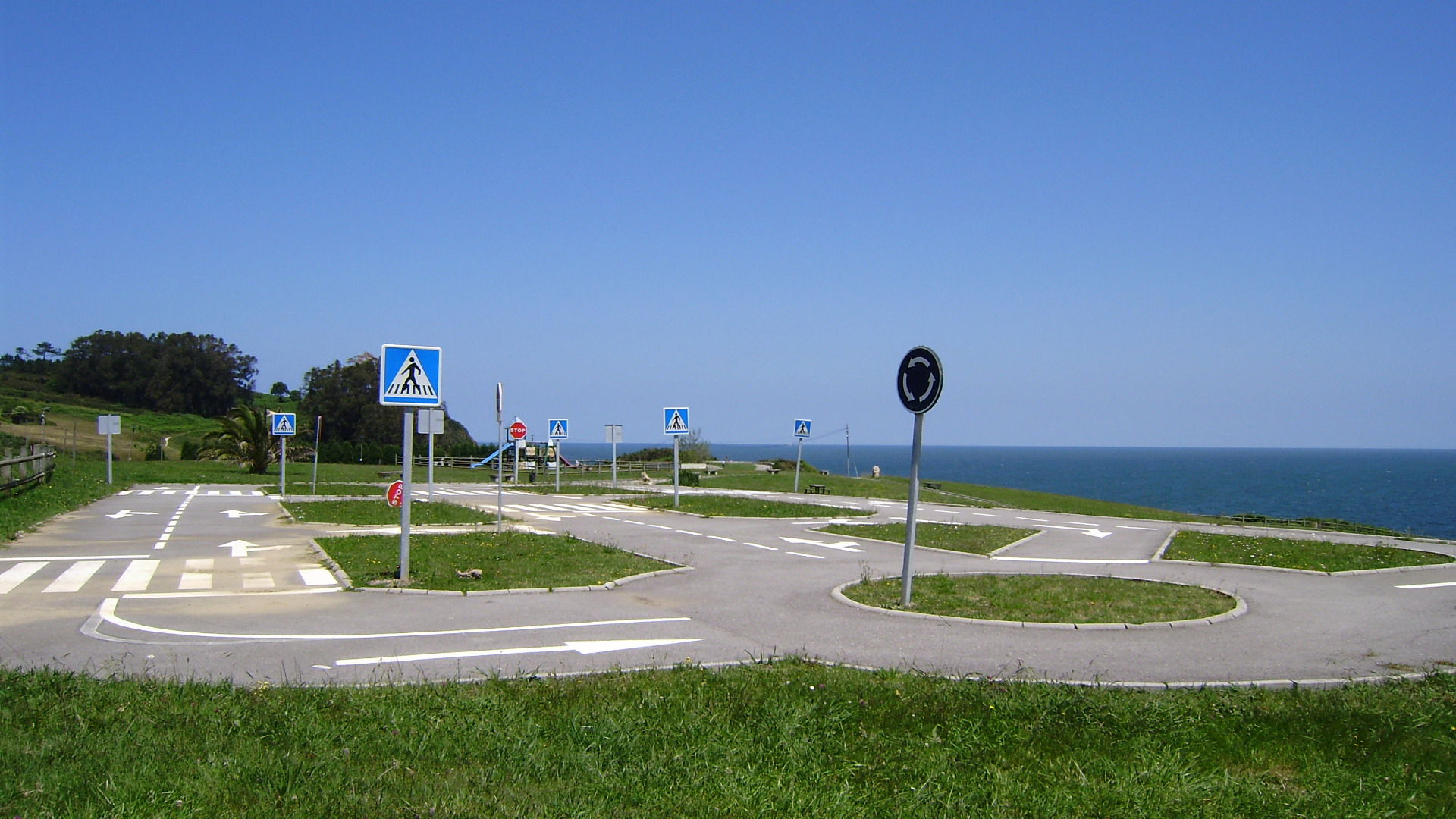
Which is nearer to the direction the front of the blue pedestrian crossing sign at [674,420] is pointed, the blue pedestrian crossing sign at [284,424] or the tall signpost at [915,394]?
the tall signpost

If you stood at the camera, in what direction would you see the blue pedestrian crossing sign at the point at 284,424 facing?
facing the viewer

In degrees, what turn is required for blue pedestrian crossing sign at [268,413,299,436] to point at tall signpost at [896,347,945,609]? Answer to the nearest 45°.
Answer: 0° — it already faces it

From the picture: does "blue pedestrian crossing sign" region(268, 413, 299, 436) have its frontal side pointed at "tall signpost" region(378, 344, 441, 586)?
yes

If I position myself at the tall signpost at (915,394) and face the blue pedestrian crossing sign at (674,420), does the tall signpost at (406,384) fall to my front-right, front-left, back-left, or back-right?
front-left

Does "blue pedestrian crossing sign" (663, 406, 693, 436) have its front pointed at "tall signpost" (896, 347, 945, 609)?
yes

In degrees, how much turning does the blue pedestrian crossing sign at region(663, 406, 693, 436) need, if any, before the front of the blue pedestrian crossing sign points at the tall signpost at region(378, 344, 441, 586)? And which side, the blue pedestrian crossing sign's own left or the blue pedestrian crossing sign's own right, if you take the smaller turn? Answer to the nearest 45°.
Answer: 0° — it already faces it

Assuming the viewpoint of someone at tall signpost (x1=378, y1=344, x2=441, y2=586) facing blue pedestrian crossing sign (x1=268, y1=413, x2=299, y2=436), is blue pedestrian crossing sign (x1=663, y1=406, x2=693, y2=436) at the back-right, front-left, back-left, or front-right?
front-right

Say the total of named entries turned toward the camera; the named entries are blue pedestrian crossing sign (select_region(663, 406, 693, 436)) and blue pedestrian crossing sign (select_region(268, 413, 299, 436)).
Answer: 2

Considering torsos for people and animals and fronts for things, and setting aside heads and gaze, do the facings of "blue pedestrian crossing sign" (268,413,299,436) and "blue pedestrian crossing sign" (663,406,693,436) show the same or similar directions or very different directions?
same or similar directions

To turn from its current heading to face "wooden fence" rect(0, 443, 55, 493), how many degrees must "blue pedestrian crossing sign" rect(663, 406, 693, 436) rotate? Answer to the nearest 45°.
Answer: approximately 90° to its right

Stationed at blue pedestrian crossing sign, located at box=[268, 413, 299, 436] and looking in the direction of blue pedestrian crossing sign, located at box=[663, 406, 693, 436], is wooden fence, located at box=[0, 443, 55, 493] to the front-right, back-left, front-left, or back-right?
back-right
